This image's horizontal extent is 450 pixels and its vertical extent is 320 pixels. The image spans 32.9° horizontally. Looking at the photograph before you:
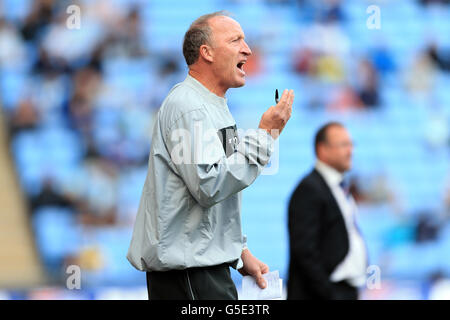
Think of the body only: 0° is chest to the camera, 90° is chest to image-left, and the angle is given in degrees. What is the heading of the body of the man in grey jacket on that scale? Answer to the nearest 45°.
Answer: approximately 270°

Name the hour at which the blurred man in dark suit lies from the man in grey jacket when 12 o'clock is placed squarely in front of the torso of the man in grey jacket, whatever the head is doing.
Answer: The blurred man in dark suit is roughly at 10 o'clock from the man in grey jacket.
